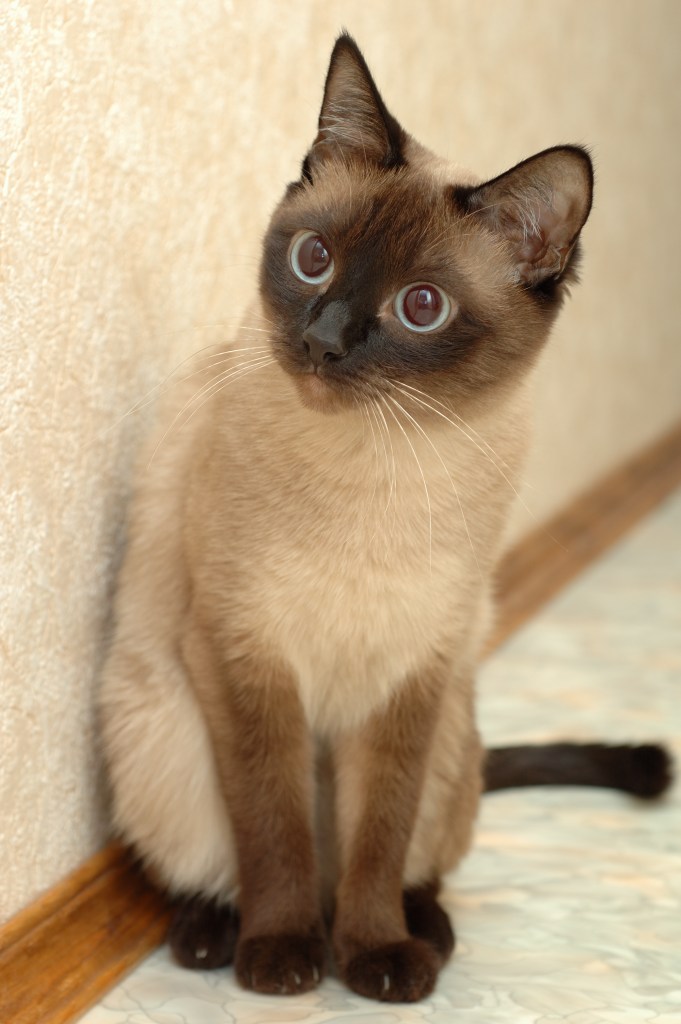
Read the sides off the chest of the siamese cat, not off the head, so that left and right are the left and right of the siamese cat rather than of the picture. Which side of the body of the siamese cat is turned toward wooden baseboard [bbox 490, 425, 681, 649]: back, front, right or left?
back

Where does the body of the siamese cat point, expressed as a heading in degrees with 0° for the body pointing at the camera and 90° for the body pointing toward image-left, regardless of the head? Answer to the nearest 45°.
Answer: approximately 0°
